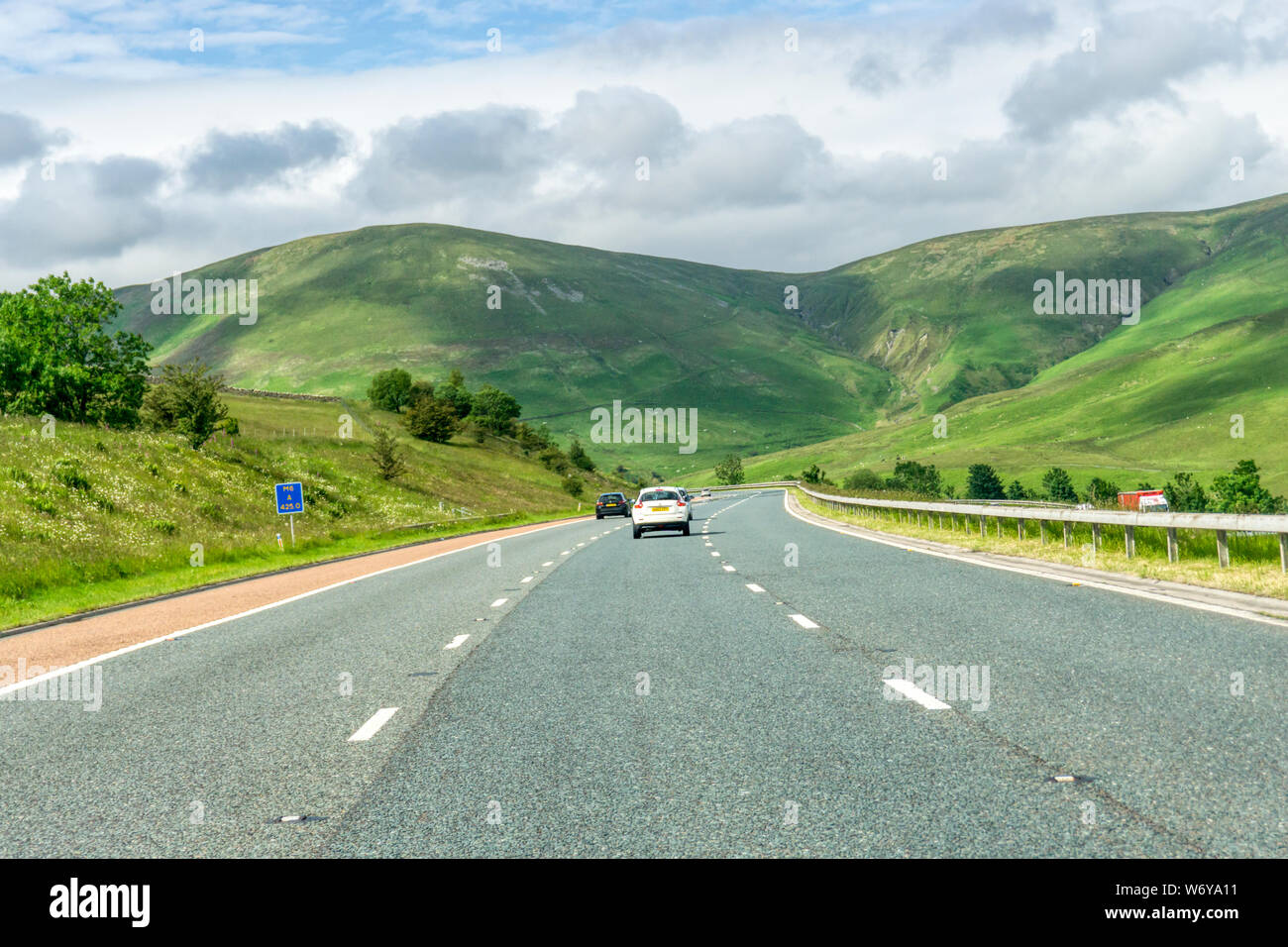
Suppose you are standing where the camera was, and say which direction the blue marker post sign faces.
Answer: facing the viewer

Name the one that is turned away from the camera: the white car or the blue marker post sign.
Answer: the white car

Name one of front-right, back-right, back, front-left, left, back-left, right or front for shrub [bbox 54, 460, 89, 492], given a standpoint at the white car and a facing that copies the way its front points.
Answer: left

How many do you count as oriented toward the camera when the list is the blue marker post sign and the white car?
1

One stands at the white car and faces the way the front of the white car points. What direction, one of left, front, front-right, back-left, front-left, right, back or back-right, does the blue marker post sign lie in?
left

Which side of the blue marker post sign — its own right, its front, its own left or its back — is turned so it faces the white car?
left

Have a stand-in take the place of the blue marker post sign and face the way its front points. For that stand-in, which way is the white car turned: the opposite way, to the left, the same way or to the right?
the opposite way

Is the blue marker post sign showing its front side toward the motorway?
yes

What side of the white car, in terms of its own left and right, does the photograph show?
back

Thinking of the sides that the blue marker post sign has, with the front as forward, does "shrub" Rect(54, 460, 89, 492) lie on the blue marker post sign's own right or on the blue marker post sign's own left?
on the blue marker post sign's own right
